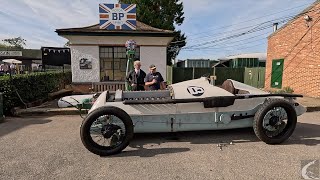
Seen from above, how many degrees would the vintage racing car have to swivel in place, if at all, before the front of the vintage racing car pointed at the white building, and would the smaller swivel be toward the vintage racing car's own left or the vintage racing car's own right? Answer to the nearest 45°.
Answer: approximately 45° to the vintage racing car's own right

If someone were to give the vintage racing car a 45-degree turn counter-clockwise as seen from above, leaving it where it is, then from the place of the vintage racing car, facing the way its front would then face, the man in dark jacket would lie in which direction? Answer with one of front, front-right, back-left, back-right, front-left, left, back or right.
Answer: right

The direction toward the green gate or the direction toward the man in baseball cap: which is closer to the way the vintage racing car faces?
the man in baseball cap

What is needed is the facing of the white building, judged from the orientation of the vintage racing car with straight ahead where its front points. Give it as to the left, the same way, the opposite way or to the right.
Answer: to the left

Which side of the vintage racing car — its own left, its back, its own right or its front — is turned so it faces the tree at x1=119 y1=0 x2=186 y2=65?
right

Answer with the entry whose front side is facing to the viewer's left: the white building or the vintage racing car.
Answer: the vintage racing car

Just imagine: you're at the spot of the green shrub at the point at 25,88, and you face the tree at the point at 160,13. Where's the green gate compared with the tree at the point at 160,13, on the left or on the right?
right

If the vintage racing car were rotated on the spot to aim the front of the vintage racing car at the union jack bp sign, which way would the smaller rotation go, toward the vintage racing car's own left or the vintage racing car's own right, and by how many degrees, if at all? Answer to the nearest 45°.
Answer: approximately 45° to the vintage racing car's own right

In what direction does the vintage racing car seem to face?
to the viewer's left

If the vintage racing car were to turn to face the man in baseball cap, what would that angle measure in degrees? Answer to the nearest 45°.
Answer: approximately 45° to its right

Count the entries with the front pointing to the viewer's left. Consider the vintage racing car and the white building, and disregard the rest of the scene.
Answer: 1

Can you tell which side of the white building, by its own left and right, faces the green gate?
left
